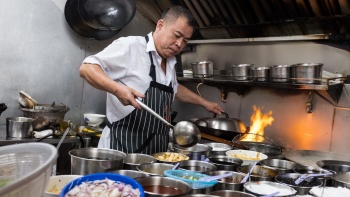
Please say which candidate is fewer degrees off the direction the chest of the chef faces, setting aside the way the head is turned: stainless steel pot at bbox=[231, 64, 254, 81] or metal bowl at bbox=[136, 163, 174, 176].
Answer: the metal bowl

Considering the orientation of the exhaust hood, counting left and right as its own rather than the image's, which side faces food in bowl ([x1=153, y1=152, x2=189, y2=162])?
front

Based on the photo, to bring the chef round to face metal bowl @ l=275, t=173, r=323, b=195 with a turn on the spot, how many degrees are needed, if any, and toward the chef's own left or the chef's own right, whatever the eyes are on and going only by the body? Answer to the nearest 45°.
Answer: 0° — they already face it

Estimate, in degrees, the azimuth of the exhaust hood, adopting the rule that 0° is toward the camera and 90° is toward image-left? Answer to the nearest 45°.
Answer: approximately 0°

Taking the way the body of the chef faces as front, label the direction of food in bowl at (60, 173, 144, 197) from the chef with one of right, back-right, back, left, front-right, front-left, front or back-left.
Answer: front-right

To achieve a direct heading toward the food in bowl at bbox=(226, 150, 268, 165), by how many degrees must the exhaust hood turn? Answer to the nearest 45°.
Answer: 0° — it already faces it

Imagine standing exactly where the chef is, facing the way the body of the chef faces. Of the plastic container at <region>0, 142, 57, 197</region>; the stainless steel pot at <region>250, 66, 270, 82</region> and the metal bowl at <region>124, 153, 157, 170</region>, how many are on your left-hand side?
1

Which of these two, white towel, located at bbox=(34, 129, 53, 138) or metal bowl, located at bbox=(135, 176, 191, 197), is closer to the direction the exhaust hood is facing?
the metal bowl

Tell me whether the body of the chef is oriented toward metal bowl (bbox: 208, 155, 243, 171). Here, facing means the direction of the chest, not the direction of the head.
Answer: yes

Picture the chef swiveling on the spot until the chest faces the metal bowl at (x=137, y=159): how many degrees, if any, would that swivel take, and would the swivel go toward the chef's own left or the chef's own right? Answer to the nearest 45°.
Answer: approximately 45° to the chef's own right

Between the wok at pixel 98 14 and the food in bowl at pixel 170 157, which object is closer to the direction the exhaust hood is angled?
the food in bowl

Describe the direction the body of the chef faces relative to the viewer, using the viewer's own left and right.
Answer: facing the viewer and to the right of the viewer
